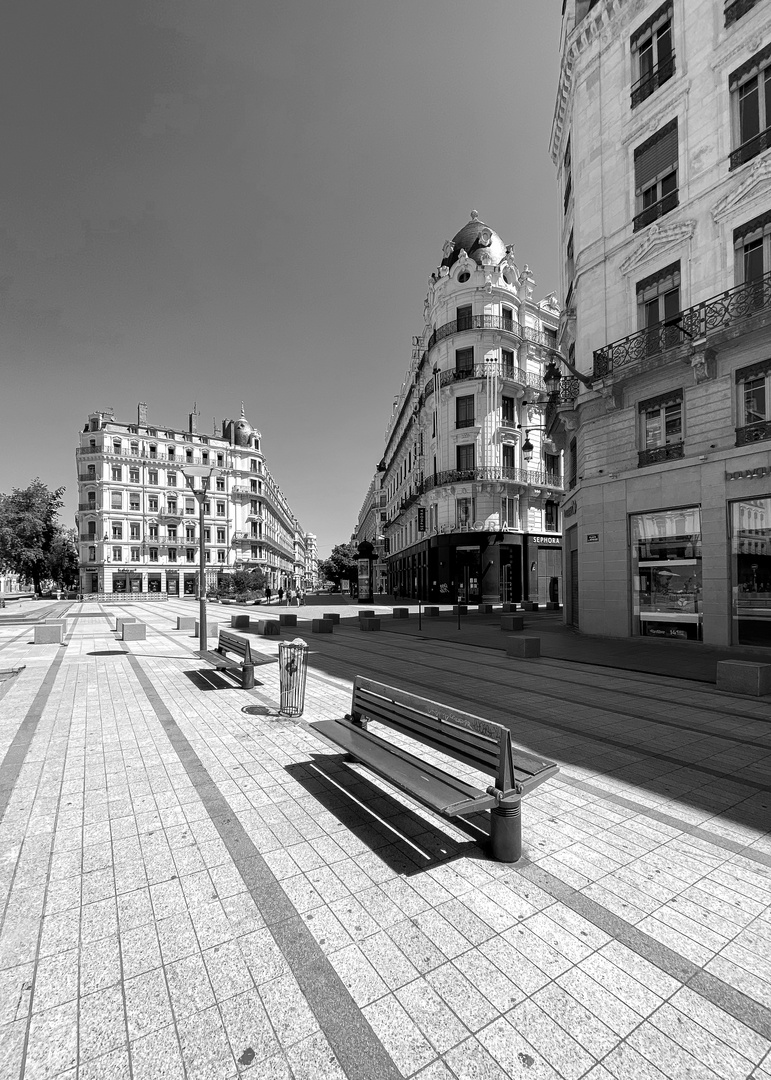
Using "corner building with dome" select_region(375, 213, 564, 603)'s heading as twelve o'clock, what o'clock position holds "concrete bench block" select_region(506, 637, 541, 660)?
The concrete bench block is roughly at 12 o'clock from the corner building with dome.

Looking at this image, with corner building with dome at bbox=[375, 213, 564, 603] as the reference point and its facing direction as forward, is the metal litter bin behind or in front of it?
in front

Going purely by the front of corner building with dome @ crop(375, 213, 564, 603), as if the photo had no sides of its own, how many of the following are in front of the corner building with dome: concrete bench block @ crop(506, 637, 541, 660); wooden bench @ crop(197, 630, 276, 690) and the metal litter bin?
3

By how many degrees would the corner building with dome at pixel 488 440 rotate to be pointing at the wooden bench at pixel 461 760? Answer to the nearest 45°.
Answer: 0° — it already faces it

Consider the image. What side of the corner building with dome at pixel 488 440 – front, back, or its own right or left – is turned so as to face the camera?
front

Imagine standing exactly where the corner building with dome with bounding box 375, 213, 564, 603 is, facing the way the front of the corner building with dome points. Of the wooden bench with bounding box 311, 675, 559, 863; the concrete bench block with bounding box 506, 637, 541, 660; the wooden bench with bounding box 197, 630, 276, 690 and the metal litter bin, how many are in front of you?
4

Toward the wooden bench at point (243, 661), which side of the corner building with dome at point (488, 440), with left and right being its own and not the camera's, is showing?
front

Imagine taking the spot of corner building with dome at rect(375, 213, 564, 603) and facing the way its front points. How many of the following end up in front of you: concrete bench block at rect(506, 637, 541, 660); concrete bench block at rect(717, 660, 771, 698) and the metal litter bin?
3

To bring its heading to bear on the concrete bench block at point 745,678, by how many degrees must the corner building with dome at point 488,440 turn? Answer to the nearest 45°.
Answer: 0° — it already faces it
